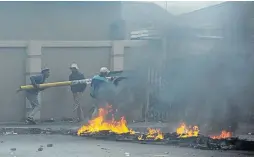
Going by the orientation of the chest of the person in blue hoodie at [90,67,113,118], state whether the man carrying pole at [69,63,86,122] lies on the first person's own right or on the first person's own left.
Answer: on the first person's own left
